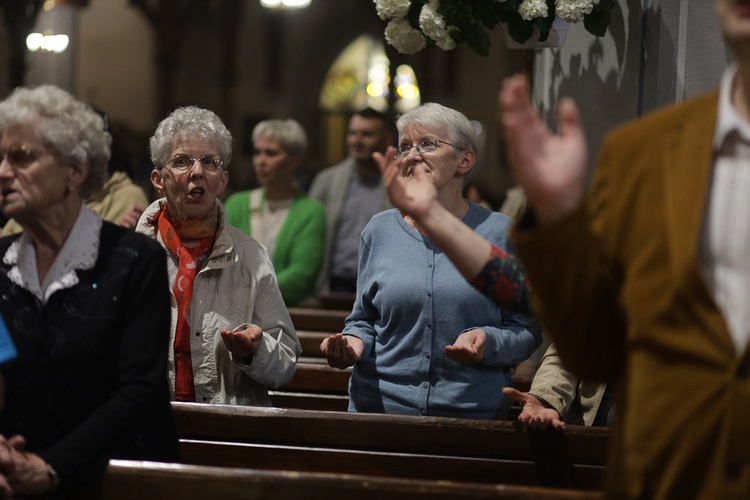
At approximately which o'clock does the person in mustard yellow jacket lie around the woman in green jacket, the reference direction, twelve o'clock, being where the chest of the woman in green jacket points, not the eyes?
The person in mustard yellow jacket is roughly at 10 o'clock from the woman in green jacket.

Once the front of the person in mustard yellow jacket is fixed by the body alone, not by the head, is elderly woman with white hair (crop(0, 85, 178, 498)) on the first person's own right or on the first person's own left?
on the first person's own right

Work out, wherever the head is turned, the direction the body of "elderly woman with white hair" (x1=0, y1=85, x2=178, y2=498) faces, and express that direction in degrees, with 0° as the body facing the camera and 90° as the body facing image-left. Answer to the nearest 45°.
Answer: approximately 45°

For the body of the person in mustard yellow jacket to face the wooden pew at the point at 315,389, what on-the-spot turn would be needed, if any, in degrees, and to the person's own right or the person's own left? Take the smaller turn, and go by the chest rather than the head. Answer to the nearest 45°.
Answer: approximately 135° to the person's own right

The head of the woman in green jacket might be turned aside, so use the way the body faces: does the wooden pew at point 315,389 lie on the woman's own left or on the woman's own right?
on the woman's own left

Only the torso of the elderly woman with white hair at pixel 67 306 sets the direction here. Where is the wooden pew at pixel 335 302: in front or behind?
behind

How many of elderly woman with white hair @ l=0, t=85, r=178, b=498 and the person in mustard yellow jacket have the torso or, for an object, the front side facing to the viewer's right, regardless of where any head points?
0
